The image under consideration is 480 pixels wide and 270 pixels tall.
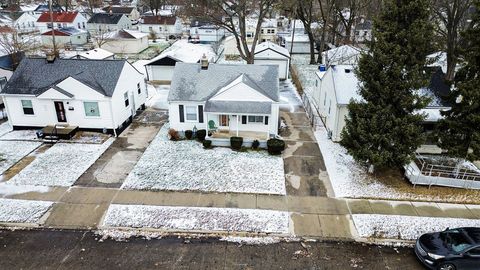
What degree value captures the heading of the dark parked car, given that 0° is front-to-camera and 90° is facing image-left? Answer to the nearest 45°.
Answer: approximately 45°

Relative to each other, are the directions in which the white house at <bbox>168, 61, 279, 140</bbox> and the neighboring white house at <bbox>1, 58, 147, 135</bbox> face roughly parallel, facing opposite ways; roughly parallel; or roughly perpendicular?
roughly parallel

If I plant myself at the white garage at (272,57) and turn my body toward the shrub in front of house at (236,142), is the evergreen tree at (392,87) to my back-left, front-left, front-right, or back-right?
front-left

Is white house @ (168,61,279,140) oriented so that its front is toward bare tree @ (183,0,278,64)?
no

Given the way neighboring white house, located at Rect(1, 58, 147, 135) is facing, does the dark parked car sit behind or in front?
in front

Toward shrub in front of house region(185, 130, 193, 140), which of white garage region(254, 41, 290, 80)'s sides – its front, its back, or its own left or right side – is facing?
front

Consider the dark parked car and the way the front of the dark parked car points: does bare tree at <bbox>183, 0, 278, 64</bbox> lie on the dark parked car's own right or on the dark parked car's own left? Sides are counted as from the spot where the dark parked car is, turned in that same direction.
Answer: on the dark parked car's own right

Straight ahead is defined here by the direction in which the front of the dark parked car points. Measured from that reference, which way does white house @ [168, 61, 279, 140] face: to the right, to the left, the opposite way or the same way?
to the left

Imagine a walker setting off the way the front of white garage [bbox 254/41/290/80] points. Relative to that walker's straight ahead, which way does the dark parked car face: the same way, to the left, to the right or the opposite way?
to the right

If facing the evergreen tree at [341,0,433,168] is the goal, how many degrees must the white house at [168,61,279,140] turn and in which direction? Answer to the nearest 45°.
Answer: approximately 45° to its left

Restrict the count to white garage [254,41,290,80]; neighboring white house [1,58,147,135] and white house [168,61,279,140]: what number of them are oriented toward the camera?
3

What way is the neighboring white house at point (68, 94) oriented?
toward the camera

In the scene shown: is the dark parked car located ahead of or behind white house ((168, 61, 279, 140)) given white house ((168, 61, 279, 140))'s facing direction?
ahead

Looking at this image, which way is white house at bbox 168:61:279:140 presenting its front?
toward the camera

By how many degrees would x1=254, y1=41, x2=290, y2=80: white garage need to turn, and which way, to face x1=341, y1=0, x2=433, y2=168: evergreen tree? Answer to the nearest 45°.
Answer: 0° — it already faces it
